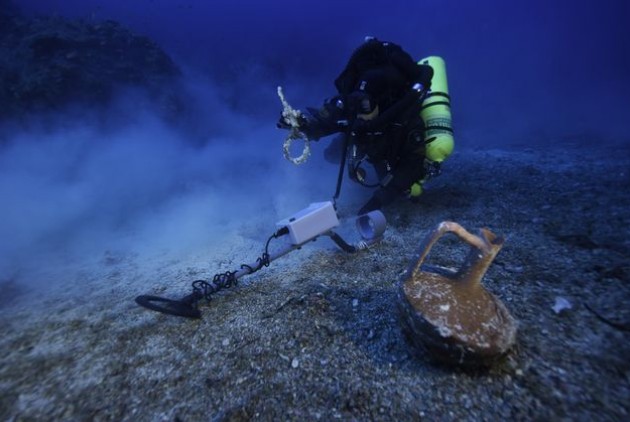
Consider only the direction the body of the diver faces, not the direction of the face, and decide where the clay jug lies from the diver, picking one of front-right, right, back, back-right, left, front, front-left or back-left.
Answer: front-left

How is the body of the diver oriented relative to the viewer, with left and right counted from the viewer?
facing the viewer and to the left of the viewer

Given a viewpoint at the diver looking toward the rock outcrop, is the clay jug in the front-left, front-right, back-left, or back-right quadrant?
back-left

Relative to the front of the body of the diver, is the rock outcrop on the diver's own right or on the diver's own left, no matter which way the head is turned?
on the diver's own right

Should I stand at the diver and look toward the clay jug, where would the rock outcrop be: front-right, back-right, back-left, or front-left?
back-right
